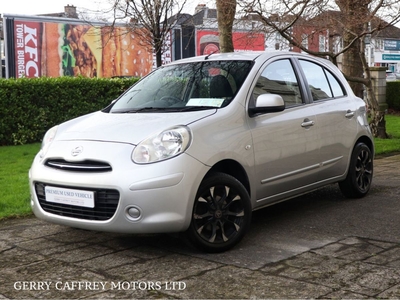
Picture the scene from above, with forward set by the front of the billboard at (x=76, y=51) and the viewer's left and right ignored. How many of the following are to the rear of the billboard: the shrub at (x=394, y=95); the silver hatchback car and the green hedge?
0

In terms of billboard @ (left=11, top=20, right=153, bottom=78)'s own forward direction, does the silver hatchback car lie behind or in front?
in front

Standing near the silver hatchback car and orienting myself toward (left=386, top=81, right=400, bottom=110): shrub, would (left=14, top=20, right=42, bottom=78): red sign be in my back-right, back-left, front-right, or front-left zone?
front-left

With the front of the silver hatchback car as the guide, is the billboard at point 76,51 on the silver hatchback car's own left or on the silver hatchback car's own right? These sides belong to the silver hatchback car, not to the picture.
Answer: on the silver hatchback car's own right

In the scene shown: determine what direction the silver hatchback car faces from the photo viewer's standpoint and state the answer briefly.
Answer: facing the viewer and to the left of the viewer

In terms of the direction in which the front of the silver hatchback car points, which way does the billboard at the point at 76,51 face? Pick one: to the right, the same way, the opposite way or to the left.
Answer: to the left

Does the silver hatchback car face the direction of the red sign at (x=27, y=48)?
no

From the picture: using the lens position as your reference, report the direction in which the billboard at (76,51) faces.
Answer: facing the viewer and to the right of the viewer

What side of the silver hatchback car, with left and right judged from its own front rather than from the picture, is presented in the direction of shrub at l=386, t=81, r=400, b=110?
back

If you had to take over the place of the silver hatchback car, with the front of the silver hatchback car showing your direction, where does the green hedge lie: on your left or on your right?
on your right

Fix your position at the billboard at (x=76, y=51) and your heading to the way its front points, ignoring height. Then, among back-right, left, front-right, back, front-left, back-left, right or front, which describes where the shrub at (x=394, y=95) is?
front-left
